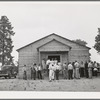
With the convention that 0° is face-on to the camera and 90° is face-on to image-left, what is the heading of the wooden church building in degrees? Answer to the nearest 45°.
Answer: approximately 0°

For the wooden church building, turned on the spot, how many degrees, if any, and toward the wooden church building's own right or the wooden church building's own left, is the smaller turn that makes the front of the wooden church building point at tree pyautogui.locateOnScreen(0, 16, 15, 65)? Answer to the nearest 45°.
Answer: approximately 135° to the wooden church building's own right
